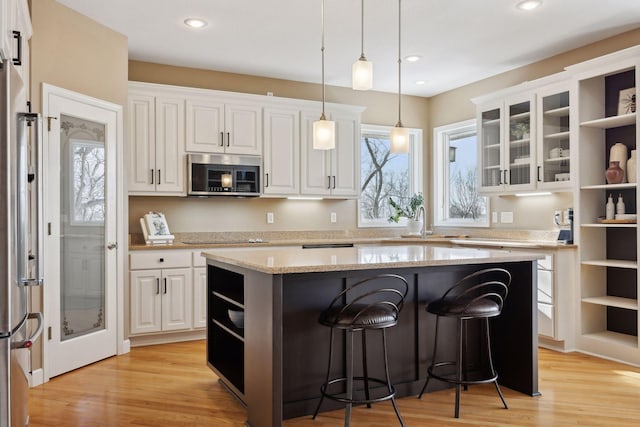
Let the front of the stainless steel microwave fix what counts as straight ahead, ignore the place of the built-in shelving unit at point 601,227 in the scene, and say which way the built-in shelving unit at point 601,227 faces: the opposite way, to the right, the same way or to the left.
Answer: to the right

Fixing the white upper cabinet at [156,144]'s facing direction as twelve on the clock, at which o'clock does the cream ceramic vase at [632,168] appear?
The cream ceramic vase is roughly at 10 o'clock from the white upper cabinet.

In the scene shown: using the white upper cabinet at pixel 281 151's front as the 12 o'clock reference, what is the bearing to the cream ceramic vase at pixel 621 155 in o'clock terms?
The cream ceramic vase is roughly at 10 o'clock from the white upper cabinet.

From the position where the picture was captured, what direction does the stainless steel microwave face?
facing the viewer

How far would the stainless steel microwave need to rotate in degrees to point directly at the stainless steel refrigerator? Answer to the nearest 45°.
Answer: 0° — it already faces it

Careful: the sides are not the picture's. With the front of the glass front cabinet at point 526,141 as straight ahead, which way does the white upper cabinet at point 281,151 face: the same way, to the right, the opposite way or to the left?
to the left

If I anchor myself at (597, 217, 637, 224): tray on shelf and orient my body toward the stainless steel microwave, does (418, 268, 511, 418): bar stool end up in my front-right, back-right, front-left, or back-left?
front-left

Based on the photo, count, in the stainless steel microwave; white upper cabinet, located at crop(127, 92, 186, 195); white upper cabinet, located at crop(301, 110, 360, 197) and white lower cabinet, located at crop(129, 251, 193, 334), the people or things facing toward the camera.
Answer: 4

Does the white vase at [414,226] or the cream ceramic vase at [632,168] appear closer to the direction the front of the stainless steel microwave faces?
the cream ceramic vase

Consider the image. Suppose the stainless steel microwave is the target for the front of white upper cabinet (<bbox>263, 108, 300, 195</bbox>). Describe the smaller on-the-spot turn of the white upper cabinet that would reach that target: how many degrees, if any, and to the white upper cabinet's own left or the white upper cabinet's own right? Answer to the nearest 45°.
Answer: approximately 45° to the white upper cabinet's own right

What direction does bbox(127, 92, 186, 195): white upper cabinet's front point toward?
toward the camera

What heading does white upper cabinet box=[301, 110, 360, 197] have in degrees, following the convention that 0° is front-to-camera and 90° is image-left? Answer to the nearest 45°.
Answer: approximately 0°

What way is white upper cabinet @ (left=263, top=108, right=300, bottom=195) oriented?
toward the camera

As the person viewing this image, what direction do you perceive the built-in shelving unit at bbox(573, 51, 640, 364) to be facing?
facing the viewer and to the left of the viewer

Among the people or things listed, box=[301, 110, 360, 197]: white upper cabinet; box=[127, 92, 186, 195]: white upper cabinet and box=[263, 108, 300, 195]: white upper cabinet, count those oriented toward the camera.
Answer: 3

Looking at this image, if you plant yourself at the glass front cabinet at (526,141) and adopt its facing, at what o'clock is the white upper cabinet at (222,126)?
The white upper cabinet is roughly at 1 o'clock from the glass front cabinet.

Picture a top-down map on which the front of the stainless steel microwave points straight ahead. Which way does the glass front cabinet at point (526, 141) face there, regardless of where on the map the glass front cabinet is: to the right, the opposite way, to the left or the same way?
to the right

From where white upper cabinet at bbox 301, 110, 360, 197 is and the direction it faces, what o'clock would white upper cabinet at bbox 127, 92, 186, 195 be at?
white upper cabinet at bbox 127, 92, 186, 195 is roughly at 2 o'clock from white upper cabinet at bbox 301, 110, 360, 197.

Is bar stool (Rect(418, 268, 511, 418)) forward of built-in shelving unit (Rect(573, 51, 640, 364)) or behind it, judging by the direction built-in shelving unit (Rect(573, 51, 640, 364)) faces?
forward
